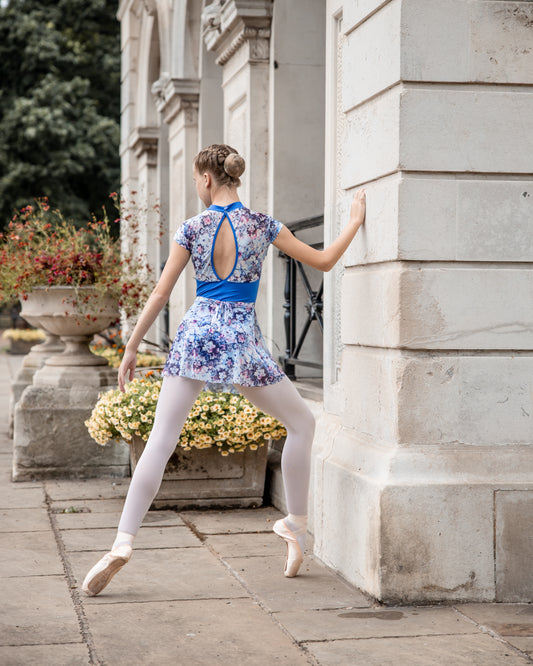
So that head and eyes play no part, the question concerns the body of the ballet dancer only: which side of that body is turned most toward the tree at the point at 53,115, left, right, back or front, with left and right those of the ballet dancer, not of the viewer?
front

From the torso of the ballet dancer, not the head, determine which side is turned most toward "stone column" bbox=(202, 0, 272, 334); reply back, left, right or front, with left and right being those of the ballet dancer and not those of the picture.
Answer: front

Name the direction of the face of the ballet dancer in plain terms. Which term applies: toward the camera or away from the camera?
away from the camera

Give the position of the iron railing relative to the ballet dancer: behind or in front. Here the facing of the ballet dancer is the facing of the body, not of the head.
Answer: in front

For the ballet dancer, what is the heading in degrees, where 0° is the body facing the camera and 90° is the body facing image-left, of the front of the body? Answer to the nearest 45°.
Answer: approximately 180°

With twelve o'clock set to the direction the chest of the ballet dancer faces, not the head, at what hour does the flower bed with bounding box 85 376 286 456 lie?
The flower bed is roughly at 12 o'clock from the ballet dancer.

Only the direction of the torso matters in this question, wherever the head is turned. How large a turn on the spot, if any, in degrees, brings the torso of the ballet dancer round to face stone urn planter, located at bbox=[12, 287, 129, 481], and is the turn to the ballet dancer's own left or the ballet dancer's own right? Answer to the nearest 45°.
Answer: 0° — they already face it
